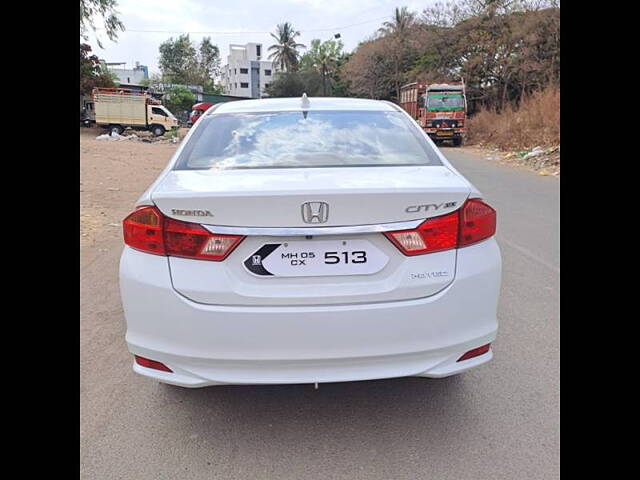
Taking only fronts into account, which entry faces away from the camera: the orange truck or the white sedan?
the white sedan

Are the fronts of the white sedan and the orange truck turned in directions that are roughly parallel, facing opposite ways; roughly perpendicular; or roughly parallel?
roughly parallel, facing opposite ways

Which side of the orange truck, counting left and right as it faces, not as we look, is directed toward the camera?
front

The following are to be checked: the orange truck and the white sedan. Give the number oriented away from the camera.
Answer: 1

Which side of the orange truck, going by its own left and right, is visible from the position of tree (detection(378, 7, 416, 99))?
back

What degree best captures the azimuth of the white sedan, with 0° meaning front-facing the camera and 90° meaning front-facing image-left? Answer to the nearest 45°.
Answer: approximately 180°

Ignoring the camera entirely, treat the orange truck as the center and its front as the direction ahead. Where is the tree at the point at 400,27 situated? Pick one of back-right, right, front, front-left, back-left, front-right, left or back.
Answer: back

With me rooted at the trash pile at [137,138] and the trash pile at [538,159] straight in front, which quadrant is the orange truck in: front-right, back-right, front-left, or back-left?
front-left

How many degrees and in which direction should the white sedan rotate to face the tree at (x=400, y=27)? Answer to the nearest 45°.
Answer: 0° — it already faces it

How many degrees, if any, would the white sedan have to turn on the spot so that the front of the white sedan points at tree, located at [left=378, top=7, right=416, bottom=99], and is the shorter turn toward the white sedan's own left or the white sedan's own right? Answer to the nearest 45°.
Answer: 0° — it already faces it
